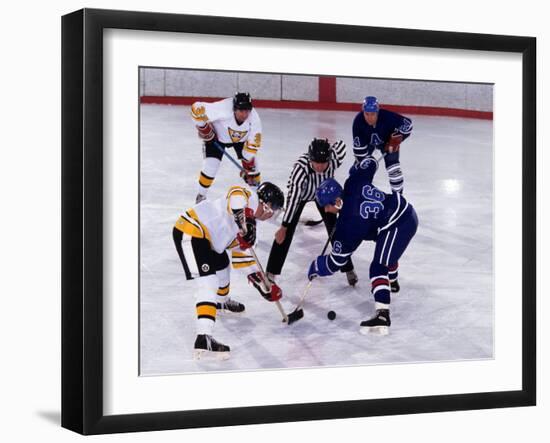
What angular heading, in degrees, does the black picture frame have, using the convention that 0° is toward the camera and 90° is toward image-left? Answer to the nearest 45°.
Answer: approximately 315°
